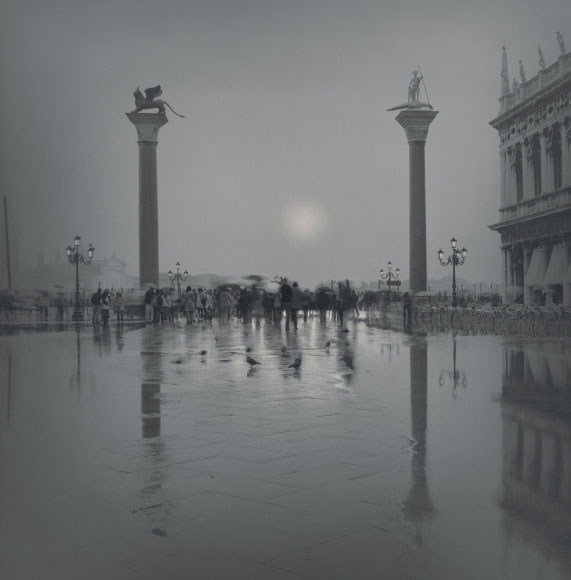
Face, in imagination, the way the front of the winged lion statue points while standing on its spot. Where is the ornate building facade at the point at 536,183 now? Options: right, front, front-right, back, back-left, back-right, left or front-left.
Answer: back

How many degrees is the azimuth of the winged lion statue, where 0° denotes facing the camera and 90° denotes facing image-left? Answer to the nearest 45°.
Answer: approximately 90°

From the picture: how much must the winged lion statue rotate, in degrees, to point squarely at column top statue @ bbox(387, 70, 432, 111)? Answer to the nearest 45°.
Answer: approximately 180°

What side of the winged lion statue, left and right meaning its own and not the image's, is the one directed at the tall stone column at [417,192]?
back
